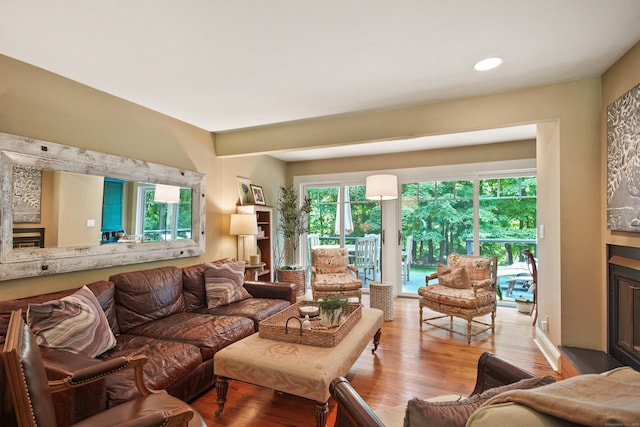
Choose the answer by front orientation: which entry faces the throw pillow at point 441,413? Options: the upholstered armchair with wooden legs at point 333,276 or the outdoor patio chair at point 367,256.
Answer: the upholstered armchair with wooden legs

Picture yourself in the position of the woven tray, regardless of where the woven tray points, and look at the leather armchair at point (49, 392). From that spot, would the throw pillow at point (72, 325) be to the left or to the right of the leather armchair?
right

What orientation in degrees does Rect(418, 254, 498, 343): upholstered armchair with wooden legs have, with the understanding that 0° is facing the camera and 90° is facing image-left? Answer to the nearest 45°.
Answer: approximately 45°

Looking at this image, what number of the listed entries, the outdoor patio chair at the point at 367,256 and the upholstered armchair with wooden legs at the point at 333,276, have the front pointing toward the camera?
1

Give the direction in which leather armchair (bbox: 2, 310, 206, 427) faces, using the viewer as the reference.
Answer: facing to the right of the viewer

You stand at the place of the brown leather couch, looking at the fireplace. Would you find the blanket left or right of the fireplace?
right

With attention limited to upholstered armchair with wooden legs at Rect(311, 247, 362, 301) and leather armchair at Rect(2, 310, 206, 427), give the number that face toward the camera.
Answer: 1

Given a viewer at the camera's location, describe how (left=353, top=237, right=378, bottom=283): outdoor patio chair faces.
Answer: facing away from the viewer and to the left of the viewer

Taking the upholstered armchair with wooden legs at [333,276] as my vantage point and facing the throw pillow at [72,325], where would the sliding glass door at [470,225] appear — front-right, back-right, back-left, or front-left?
back-left

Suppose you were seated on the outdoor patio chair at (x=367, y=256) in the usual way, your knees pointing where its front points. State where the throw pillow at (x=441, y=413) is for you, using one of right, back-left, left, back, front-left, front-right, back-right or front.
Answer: back-left
